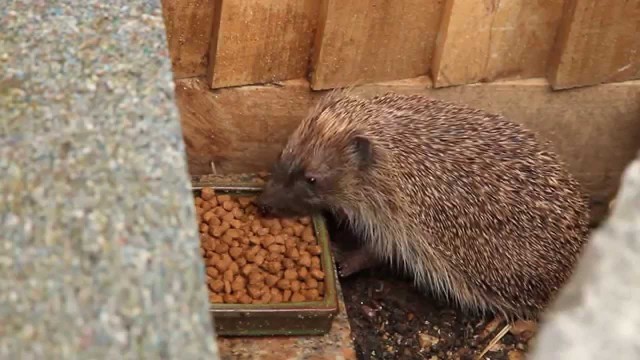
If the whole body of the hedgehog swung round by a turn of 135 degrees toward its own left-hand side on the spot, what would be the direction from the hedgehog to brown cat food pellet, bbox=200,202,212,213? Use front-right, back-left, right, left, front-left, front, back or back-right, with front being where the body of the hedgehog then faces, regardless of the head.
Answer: back-right

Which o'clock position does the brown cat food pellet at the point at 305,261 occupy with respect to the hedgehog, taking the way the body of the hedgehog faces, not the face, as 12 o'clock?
The brown cat food pellet is roughly at 11 o'clock from the hedgehog.

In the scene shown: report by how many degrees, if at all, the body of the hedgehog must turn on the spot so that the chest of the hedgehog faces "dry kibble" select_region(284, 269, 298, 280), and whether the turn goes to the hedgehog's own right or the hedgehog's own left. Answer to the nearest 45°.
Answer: approximately 45° to the hedgehog's own left

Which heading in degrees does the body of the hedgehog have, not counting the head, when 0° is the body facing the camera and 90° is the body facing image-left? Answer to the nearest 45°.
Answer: approximately 90°

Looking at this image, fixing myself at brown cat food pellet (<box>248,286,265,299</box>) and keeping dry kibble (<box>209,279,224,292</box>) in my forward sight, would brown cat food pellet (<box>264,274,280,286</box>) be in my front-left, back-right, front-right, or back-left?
back-right

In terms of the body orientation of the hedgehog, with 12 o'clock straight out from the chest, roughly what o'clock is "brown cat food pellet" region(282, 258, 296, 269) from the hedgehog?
The brown cat food pellet is roughly at 11 o'clock from the hedgehog.

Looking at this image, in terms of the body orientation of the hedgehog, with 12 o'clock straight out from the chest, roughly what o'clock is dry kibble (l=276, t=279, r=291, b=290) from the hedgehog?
The dry kibble is roughly at 11 o'clock from the hedgehog.

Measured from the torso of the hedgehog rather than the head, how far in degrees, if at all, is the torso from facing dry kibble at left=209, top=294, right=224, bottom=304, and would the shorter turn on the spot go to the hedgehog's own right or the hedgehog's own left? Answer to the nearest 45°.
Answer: approximately 45° to the hedgehog's own left

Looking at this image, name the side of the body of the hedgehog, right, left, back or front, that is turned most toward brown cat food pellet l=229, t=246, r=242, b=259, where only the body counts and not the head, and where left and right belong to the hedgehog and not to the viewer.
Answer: front
